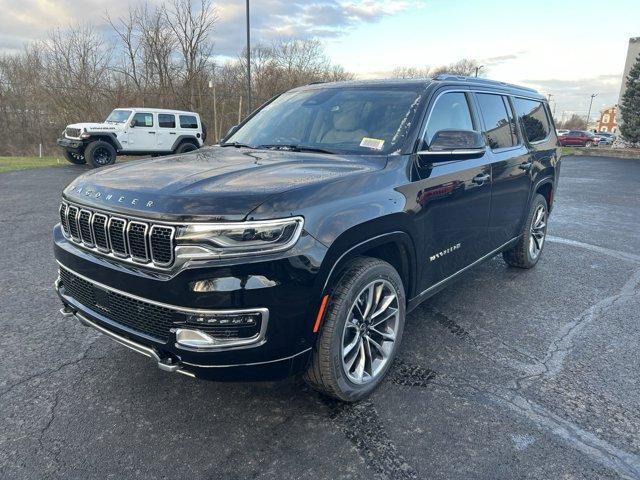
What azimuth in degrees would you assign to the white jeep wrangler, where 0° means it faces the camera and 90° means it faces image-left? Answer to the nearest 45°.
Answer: approximately 45°

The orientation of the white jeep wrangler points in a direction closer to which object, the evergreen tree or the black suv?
the black suv

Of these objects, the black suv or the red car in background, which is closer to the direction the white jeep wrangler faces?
the black suv

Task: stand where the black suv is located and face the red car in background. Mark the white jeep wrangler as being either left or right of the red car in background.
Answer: left

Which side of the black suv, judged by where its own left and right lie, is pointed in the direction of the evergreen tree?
back

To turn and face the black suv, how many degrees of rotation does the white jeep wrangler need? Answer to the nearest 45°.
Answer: approximately 45° to its left

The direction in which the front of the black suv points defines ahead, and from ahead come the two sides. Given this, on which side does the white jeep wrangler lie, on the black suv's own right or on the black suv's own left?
on the black suv's own right

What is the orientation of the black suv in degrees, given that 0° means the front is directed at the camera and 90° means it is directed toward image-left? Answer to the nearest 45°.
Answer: approximately 45°
